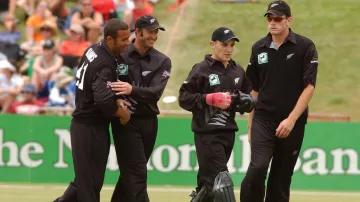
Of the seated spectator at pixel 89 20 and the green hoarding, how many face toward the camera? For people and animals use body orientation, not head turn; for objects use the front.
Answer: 2

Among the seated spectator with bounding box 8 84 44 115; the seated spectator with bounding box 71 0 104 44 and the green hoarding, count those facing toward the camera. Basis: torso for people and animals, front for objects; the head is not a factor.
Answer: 3

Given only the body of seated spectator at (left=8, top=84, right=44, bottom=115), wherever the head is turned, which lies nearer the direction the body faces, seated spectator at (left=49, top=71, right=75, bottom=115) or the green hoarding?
the green hoarding

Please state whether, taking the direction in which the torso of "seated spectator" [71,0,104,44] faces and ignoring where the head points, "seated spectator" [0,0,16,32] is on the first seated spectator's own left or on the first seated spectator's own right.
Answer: on the first seated spectator's own right

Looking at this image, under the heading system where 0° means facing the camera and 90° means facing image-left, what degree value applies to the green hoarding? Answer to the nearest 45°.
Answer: approximately 0°

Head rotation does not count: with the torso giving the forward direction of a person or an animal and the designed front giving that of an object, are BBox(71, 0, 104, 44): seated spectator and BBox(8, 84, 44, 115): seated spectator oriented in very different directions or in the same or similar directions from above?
same or similar directions

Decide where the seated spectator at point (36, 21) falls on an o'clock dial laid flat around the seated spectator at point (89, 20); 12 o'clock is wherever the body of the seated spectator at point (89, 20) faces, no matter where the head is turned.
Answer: the seated spectator at point (36, 21) is roughly at 4 o'clock from the seated spectator at point (89, 20).

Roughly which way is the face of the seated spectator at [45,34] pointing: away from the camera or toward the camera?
toward the camera

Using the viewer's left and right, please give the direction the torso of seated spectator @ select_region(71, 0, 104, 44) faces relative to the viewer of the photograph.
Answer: facing the viewer
